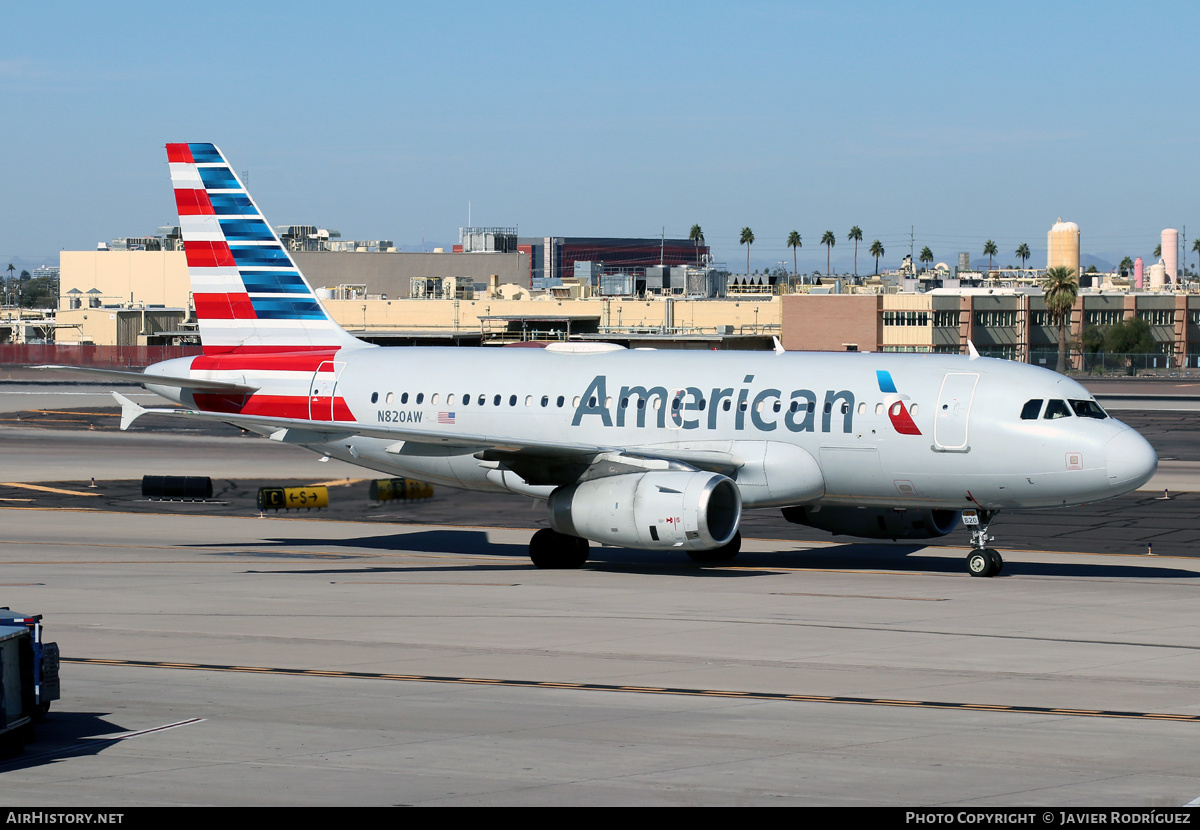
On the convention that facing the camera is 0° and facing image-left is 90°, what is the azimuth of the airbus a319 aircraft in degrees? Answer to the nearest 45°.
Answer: approximately 315°
